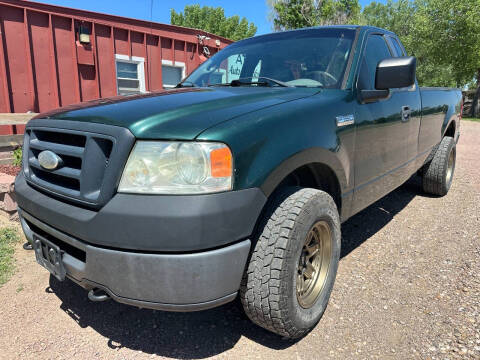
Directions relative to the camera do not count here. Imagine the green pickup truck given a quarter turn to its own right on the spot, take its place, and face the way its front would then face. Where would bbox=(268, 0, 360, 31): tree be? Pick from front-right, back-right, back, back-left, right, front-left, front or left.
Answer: front-right

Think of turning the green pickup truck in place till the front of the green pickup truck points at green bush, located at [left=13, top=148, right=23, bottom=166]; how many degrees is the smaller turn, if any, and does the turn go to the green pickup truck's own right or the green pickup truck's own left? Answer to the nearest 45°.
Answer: approximately 90° to the green pickup truck's own right

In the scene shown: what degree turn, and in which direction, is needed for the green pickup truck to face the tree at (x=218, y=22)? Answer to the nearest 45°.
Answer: approximately 135° to its right

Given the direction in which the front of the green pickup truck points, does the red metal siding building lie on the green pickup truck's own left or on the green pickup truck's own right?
on the green pickup truck's own right
